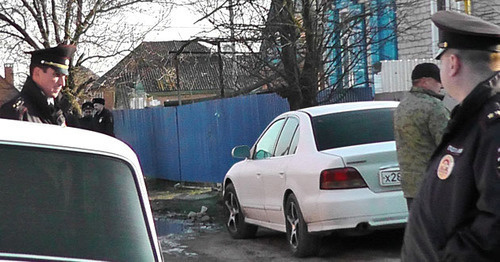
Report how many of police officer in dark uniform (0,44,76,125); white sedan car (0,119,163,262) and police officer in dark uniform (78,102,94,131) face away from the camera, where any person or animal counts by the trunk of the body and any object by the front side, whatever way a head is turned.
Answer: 1

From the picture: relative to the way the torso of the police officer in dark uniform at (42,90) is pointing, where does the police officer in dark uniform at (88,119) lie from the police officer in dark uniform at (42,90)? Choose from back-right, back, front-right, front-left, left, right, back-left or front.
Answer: back-left

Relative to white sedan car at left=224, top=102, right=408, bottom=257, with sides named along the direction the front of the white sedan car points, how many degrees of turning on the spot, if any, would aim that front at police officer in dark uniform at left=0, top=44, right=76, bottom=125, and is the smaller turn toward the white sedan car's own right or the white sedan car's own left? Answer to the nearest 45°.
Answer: approximately 90° to the white sedan car's own left

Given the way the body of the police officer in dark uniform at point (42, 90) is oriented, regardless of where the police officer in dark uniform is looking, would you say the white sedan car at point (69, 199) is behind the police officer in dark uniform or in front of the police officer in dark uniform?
in front

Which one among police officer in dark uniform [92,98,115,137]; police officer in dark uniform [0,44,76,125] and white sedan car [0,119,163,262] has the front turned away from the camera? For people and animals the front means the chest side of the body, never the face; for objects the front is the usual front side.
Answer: the white sedan car

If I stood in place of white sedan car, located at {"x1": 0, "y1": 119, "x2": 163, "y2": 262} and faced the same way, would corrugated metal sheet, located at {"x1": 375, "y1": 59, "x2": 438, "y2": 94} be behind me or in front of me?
in front

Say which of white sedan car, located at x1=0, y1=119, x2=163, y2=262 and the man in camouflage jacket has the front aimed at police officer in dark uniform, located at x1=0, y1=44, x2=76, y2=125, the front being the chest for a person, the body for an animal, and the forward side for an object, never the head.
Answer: the white sedan car

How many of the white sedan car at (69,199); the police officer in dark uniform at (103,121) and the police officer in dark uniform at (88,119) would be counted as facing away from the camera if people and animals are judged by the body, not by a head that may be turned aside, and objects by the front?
1

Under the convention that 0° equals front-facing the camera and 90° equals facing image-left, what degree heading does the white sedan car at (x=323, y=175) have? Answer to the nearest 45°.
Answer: approximately 135°

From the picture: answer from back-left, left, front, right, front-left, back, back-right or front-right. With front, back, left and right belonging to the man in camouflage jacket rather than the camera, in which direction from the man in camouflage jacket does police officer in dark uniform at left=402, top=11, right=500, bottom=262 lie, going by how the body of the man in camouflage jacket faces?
back-right

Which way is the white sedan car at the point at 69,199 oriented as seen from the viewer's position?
away from the camera

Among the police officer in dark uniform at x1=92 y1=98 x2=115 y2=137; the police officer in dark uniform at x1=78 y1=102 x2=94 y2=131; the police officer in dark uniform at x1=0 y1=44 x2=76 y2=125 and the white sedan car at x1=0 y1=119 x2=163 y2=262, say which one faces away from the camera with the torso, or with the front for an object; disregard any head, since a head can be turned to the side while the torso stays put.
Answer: the white sedan car

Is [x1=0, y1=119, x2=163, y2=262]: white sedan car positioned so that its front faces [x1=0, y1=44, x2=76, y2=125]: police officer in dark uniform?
yes
